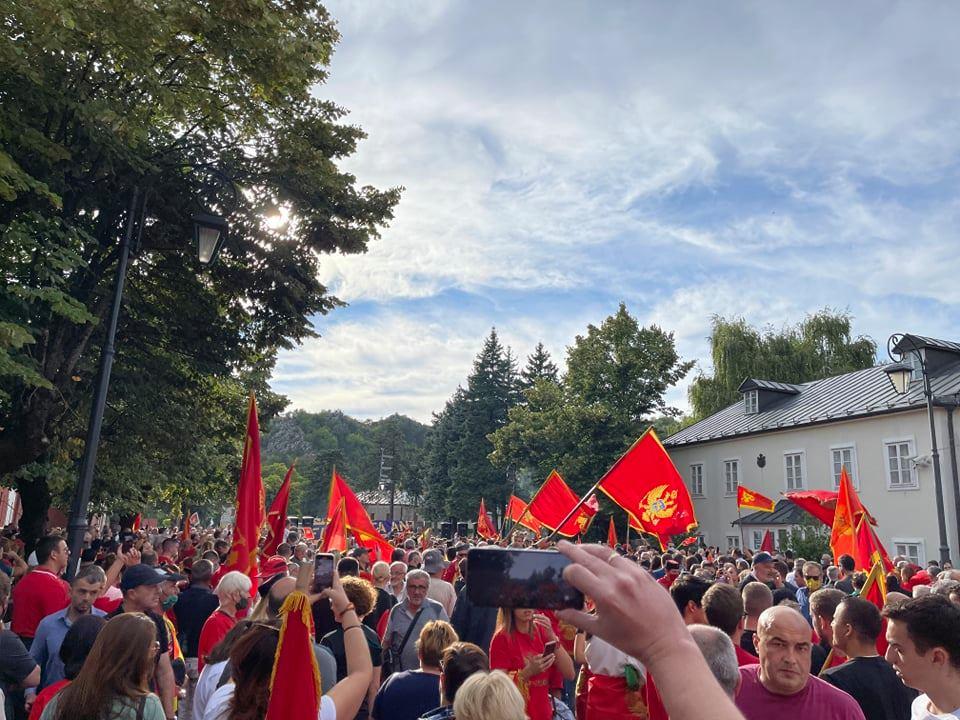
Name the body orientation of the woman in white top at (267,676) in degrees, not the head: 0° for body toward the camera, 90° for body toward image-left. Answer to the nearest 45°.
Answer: approximately 180°

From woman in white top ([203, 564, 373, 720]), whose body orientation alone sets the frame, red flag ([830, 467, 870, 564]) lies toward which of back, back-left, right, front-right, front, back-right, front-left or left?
front-right

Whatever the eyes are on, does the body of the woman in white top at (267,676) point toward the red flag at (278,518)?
yes

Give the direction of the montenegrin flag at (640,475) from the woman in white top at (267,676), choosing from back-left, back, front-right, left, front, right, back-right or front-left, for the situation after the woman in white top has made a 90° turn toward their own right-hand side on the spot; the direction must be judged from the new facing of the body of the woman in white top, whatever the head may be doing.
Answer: front-left

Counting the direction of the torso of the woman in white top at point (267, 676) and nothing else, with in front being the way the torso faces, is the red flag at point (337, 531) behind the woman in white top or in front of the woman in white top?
in front

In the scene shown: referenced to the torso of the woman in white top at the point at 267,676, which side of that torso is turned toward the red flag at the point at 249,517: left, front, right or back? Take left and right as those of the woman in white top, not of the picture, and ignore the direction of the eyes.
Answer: front
